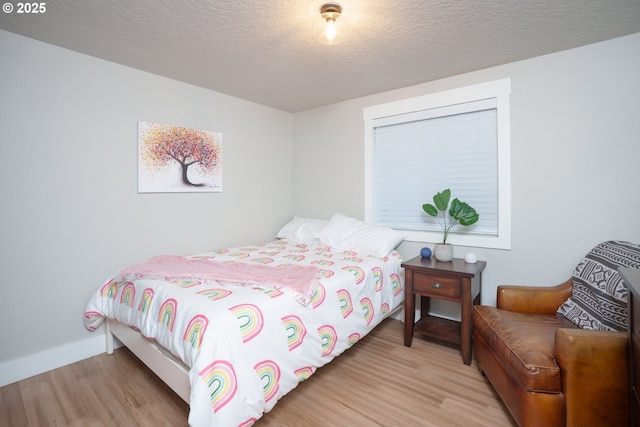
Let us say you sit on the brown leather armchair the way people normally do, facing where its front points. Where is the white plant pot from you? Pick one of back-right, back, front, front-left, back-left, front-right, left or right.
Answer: right

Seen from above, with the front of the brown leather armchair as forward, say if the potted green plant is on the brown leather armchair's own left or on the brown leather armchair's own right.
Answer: on the brown leather armchair's own right

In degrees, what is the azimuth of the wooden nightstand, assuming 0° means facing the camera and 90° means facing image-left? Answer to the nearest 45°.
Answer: approximately 45°

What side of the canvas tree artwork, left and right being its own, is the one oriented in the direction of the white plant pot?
front

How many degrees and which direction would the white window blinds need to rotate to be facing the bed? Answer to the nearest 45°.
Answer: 0° — it already faces it

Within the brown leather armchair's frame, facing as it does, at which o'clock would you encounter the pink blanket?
The pink blanket is roughly at 1 o'clock from the brown leather armchair.

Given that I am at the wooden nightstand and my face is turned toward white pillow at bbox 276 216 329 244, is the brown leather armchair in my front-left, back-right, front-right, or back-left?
back-left

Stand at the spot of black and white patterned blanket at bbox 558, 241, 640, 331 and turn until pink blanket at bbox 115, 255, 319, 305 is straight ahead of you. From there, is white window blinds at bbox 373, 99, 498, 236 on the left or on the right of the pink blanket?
right

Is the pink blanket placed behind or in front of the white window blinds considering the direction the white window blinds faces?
in front

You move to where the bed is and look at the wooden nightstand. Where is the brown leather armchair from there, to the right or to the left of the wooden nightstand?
right

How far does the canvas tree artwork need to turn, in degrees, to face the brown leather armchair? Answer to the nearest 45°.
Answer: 0° — it already faces it

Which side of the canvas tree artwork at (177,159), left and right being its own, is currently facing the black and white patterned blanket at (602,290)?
front
